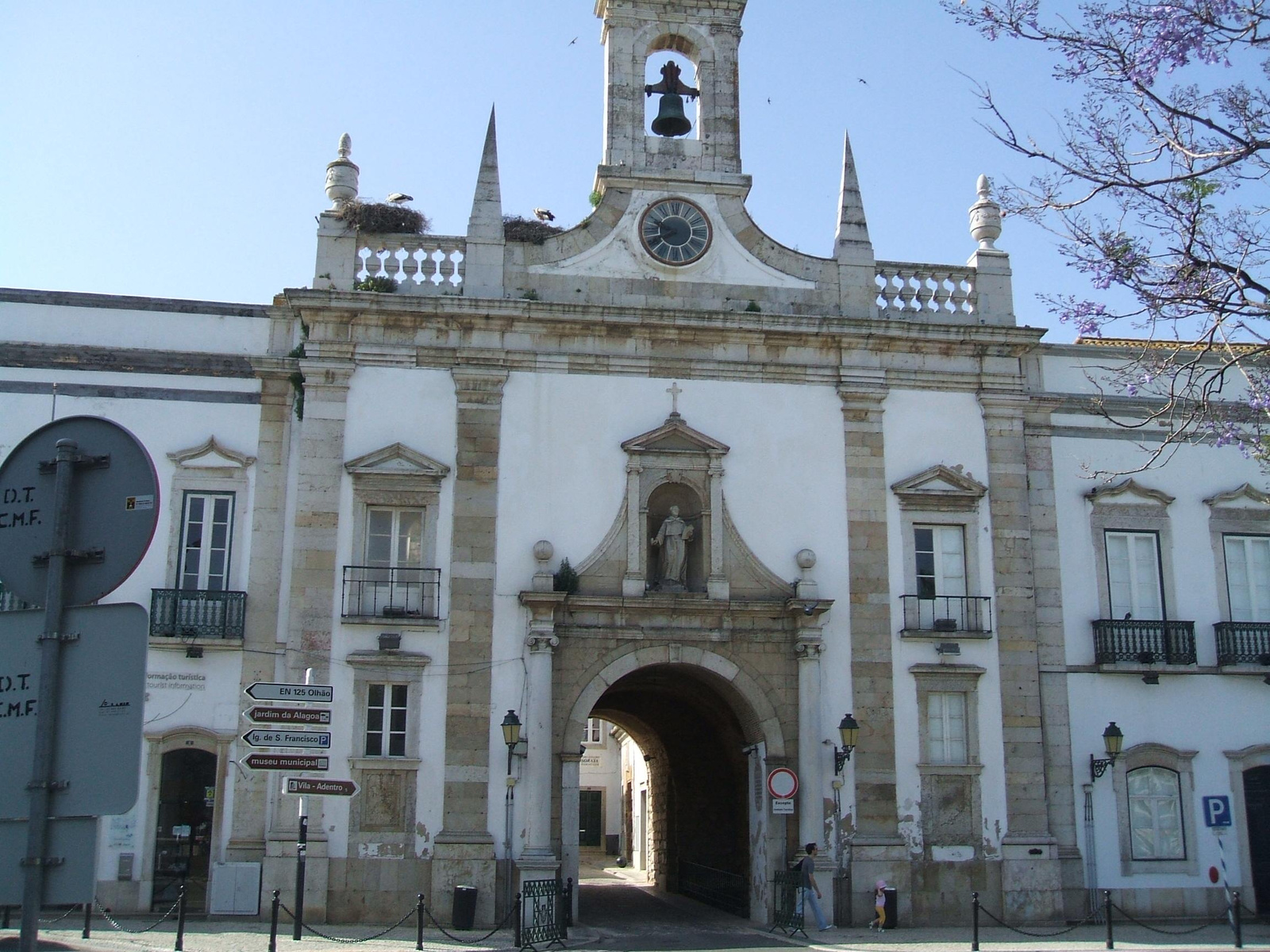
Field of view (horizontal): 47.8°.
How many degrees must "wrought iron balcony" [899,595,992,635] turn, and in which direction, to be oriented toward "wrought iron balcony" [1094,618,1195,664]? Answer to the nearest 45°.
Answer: approximately 90° to its left

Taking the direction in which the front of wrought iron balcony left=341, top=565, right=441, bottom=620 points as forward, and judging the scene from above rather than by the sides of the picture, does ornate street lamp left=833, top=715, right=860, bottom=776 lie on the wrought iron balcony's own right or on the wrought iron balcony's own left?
on the wrought iron balcony's own left

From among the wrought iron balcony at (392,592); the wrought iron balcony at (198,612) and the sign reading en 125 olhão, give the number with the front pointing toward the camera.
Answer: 3

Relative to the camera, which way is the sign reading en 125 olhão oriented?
toward the camera

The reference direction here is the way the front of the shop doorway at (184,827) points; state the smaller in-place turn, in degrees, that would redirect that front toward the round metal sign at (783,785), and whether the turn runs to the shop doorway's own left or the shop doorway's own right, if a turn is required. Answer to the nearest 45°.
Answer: approximately 90° to the shop doorway's own left

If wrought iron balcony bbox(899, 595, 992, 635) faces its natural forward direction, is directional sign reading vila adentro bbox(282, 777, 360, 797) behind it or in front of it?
in front

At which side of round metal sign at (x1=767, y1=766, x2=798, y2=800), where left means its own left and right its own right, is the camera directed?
front

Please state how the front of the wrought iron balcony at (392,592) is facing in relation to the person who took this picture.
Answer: facing the viewer

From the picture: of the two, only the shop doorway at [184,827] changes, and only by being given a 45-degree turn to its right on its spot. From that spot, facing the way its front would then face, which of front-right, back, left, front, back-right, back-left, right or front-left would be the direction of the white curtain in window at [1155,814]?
back-left

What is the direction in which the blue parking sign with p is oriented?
toward the camera

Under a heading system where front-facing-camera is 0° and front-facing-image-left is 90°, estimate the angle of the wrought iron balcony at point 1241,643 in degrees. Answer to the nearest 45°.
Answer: approximately 0°
